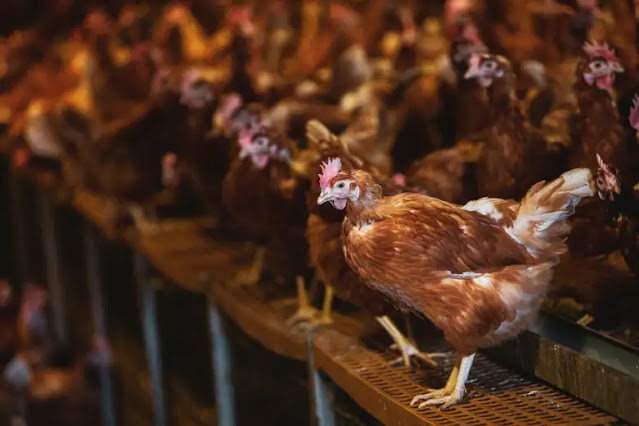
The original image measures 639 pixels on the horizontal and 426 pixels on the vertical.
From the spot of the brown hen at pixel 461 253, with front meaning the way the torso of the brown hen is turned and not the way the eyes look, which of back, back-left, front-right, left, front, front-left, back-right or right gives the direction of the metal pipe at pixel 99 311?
front-right

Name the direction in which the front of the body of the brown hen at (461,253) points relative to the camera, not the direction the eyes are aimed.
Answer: to the viewer's left

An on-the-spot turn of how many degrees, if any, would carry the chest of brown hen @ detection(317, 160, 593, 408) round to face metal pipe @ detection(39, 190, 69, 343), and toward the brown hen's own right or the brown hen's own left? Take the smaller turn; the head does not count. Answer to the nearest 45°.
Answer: approximately 45° to the brown hen's own right

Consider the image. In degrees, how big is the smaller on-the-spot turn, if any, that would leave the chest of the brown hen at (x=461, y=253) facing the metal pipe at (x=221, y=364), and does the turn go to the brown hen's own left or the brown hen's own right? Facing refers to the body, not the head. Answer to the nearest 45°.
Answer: approximately 45° to the brown hen's own right
